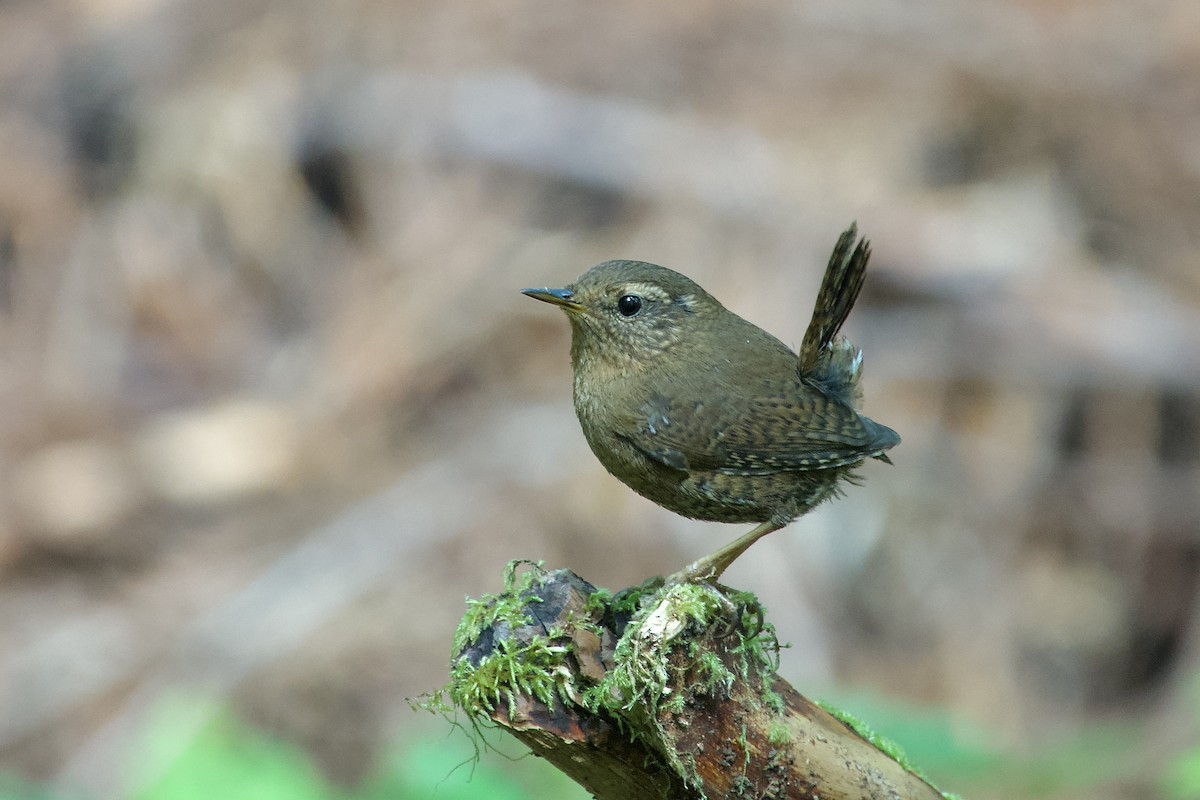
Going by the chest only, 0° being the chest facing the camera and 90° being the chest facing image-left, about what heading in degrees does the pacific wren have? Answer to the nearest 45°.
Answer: approximately 90°
